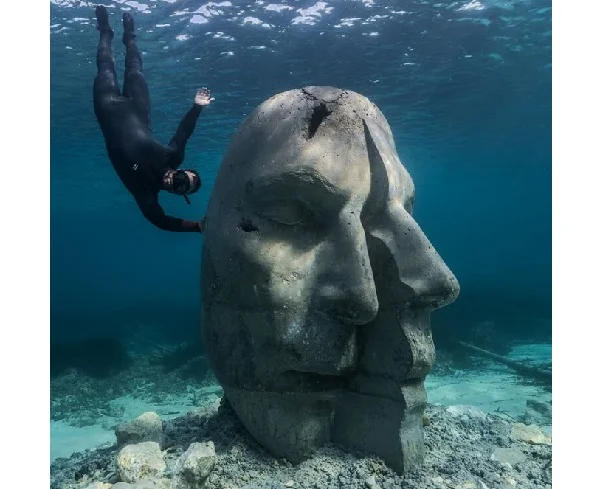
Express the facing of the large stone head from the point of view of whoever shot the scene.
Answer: facing the viewer and to the right of the viewer

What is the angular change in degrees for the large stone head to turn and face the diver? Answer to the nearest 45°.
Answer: approximately 180°

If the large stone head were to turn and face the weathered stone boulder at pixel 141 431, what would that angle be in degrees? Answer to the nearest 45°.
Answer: approximately 135° to its right

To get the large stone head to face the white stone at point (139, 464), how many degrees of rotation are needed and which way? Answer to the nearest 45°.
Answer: approximately 135° to its right

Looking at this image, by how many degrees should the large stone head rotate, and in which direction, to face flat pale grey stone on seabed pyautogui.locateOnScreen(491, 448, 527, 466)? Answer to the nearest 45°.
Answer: approximately 45° to its left
